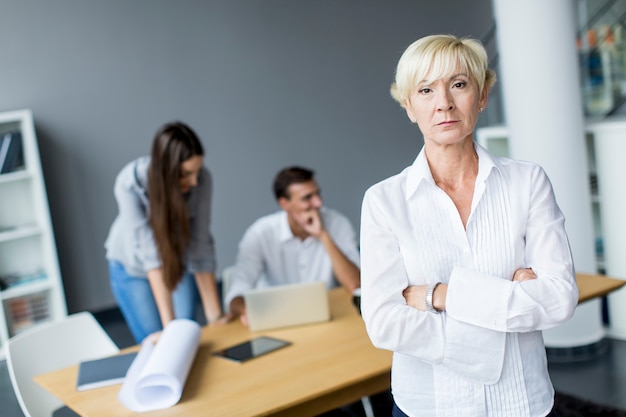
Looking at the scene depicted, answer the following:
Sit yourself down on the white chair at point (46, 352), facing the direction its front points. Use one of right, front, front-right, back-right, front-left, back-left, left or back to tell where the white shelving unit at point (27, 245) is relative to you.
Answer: left

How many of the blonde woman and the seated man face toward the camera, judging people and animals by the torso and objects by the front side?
2

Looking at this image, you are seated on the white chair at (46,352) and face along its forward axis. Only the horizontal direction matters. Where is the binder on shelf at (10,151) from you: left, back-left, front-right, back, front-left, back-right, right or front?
left

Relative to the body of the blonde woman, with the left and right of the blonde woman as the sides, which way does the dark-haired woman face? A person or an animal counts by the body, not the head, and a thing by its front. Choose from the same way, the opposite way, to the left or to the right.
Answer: to the left

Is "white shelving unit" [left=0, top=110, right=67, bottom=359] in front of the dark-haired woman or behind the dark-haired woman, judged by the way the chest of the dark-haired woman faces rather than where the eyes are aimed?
behind

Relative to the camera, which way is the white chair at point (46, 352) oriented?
to the viewer's right

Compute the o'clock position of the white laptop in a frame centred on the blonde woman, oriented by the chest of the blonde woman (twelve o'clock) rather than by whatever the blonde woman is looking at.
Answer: The white laptop is roughly at 5 o'clock from the blonde woman.

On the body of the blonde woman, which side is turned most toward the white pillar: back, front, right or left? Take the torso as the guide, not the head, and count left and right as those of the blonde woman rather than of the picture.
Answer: back

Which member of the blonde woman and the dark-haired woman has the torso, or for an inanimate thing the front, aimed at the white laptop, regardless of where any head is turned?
the dark-haired woman
